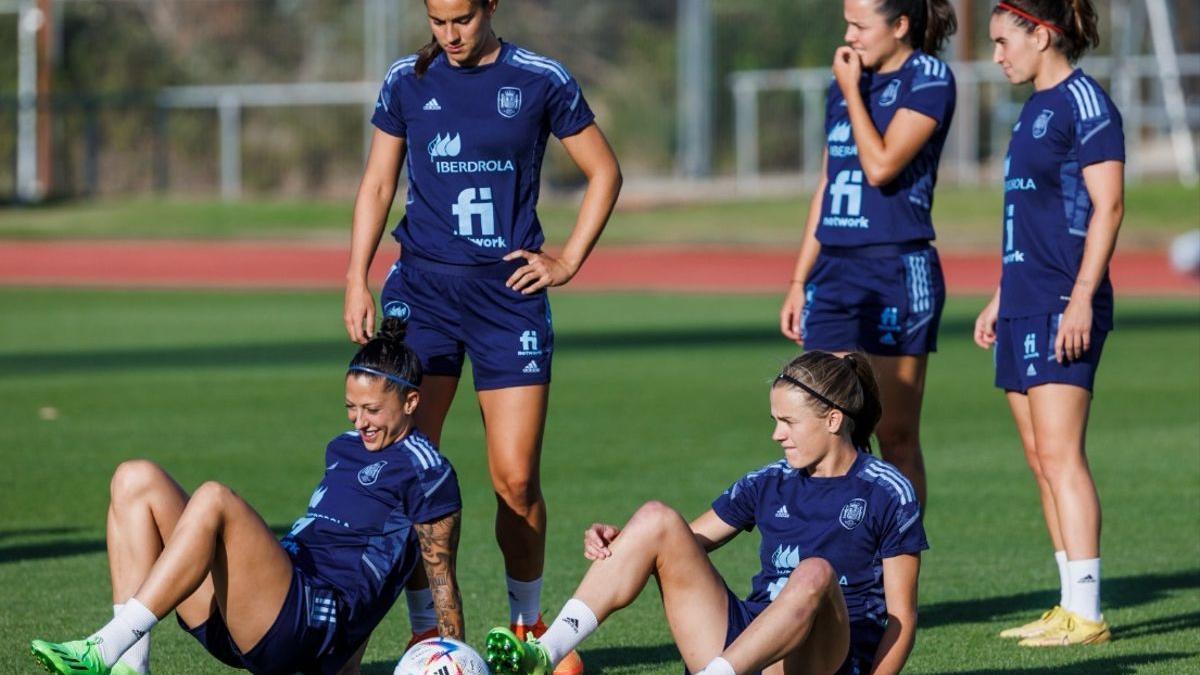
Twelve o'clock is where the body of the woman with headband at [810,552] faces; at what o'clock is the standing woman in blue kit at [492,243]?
The standing woman in blue kit is roughly at 3 o'clock from the woman with headband.

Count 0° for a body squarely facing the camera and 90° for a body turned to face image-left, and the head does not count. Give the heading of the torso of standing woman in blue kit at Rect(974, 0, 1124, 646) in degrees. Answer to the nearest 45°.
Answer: approximately 90°

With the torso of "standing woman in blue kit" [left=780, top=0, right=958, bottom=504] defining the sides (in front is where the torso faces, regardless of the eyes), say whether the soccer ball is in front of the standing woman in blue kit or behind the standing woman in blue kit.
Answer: in front

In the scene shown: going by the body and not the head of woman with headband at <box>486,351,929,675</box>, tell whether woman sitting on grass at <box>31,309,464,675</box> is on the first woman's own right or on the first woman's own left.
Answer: on the first woman's own right

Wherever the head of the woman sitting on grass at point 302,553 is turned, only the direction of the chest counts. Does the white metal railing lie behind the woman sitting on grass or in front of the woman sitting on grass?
behind

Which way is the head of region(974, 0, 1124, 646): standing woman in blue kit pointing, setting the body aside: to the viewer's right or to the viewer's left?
to the viewer's left

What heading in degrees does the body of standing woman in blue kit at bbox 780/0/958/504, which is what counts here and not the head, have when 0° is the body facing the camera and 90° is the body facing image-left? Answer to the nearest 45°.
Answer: approximately 45°

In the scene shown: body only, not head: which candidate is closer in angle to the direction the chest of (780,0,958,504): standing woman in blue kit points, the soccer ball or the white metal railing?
the soccer ball

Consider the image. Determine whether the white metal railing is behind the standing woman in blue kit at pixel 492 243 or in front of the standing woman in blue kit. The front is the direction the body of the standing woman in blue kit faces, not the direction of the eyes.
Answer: behind
